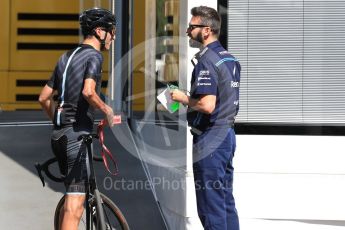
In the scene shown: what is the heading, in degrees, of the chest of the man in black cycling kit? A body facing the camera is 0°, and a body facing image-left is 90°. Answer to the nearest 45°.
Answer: approximately 225°

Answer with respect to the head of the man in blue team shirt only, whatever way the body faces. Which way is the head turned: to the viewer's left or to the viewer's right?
to the viewer's left

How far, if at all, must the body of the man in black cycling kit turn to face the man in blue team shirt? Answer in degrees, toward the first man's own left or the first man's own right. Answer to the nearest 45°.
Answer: approximately 45° to the first man's own right
